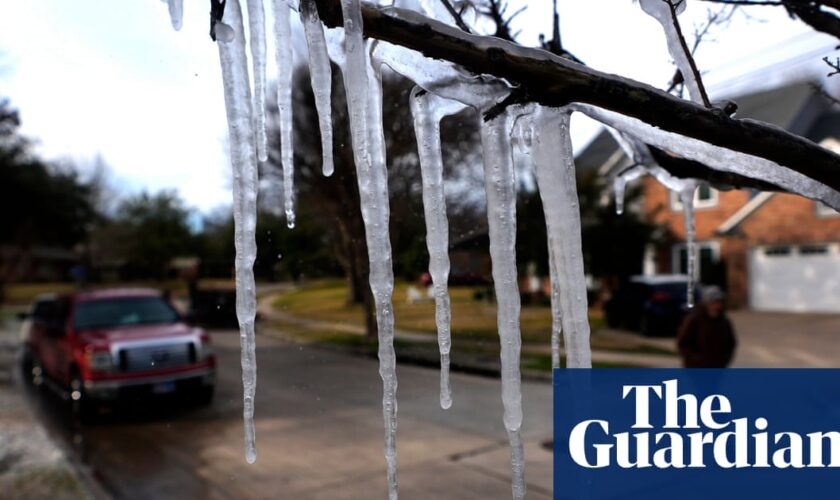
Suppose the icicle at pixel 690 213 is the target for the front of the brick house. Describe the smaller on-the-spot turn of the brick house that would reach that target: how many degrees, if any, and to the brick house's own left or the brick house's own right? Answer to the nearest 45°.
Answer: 0° — it already faces it

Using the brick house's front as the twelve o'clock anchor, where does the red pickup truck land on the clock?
The red pickup truck is roughly at 1 o'clock from the brick house.

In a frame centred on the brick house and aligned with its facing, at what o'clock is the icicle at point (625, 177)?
The icicle is roughly at 12 o'clock from the brick house.

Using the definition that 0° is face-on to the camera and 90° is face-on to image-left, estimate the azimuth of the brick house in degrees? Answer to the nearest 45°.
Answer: approximately 0°

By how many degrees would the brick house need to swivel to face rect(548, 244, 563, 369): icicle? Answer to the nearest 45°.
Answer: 0° — it already faces it

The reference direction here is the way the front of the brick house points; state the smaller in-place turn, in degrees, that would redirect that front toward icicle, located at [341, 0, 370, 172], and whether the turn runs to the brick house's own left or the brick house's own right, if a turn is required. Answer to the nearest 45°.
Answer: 0° — it already faces it

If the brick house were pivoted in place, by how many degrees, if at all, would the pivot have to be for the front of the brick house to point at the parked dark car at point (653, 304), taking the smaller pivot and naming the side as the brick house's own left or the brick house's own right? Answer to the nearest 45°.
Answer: approximately 45° to the brick house's own right

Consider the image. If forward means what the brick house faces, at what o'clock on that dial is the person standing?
The person standing is roughly at 12 o'clock from the brick house.

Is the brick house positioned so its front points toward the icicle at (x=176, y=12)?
yes
